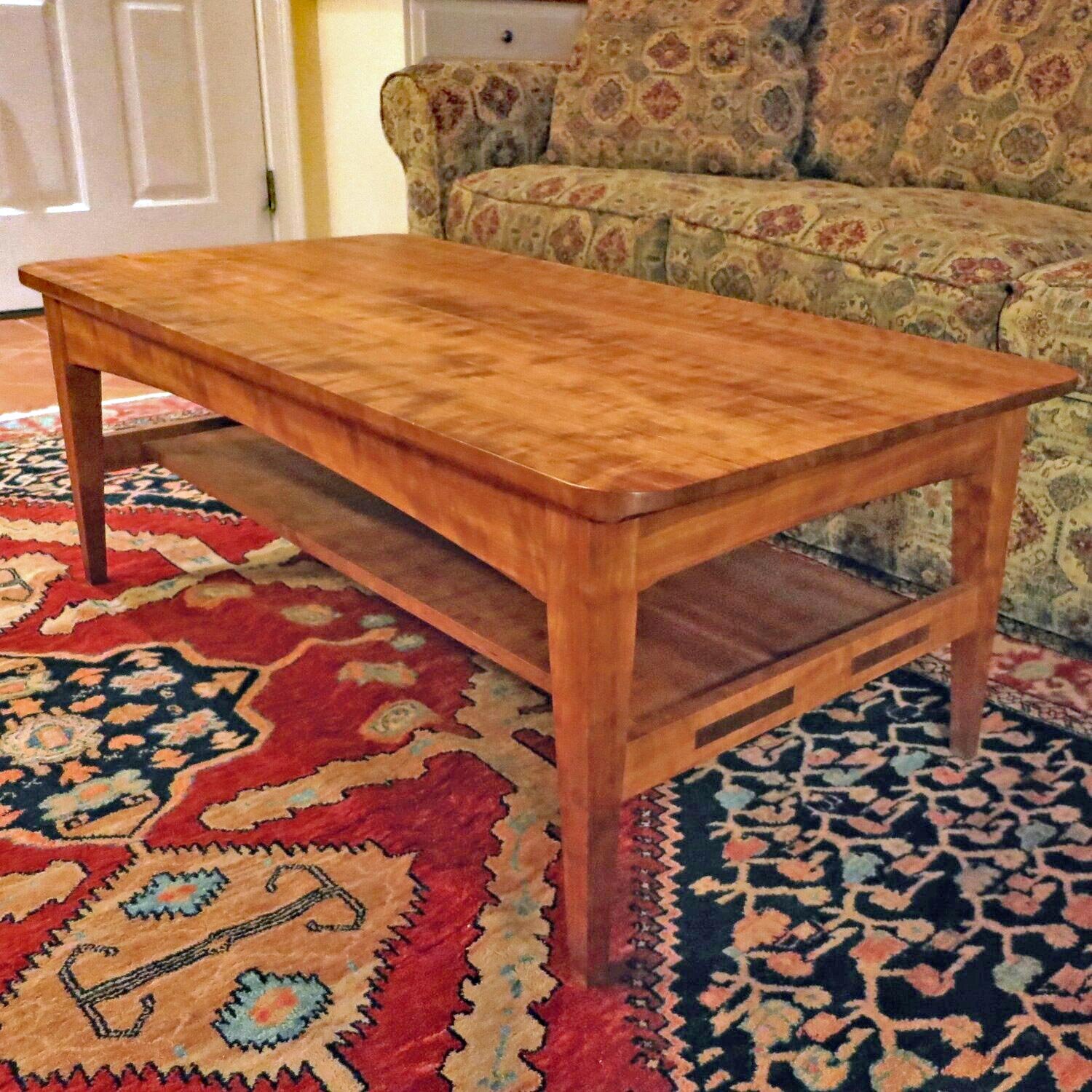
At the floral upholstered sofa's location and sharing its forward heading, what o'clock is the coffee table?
The coffee table is roughly at 11 o'clock from the floral upholstered sofa.

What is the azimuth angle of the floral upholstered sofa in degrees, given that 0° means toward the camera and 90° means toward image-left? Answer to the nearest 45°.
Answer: approximately 45°
